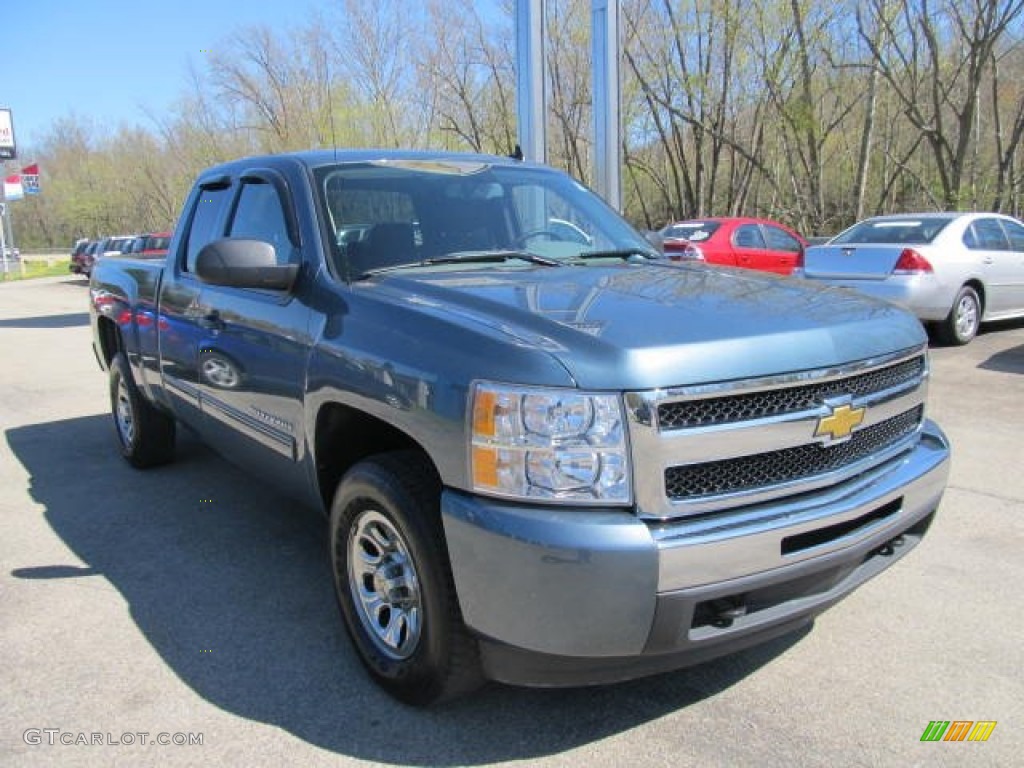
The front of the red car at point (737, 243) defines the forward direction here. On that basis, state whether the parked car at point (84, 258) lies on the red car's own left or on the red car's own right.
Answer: on the red car's own left

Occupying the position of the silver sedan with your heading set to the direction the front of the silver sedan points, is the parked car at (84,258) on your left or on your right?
on your left

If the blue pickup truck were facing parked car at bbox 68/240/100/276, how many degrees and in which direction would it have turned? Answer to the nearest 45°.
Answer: approximately 180°

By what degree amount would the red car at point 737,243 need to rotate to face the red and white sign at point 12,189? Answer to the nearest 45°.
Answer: approximately 90° to its left

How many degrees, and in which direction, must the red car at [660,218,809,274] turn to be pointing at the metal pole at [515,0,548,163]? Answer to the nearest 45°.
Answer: approximately 180°

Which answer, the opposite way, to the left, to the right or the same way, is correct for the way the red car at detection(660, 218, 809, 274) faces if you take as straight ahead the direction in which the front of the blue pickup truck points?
to the left

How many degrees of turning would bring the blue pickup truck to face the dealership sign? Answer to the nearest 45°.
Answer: approximately 180°

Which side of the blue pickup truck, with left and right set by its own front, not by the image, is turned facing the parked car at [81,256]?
back

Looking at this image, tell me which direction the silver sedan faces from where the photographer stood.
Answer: facing away from the viewer and to the right of the viewer

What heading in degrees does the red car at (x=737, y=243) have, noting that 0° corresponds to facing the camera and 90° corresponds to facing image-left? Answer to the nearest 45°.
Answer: approximately 225°

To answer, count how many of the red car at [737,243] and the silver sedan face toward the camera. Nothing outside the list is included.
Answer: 0

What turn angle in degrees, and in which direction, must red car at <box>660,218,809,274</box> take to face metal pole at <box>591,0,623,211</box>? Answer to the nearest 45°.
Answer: approximately 180°
